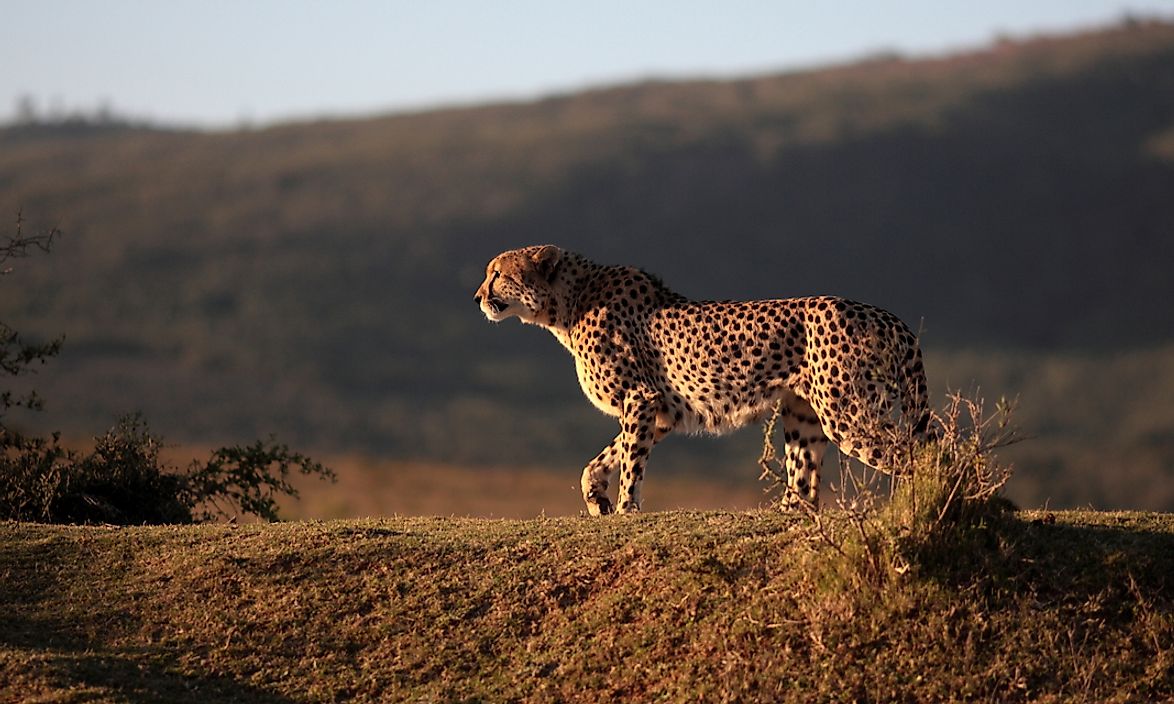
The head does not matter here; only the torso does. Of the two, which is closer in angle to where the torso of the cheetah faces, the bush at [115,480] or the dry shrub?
the bush

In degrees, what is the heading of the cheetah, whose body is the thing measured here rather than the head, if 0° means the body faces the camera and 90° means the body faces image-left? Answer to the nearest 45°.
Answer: approximately 90°

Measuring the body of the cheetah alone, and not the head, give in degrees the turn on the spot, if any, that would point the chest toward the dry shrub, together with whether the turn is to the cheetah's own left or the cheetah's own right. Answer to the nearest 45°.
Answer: approximately 135° to the cheetah's own left

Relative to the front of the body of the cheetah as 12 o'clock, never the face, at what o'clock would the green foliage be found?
The green foliage is roughly at 1 o'clock from the cheetah.

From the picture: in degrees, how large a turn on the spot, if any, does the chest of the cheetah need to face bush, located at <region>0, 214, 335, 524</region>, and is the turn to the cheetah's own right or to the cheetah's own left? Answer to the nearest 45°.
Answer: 0° — it already faces it

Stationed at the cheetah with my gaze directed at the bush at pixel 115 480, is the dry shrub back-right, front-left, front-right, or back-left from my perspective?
back-left
